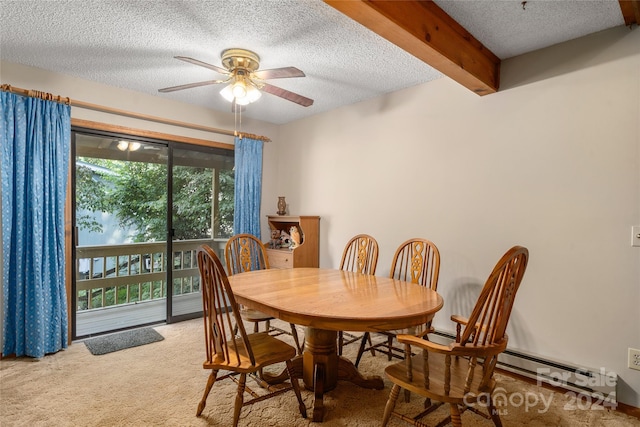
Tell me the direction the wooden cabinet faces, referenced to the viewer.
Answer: facing the viewer and to the left of the viewer

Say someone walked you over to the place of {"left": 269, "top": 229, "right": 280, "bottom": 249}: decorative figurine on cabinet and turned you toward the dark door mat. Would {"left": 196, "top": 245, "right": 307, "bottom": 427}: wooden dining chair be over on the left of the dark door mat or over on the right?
left

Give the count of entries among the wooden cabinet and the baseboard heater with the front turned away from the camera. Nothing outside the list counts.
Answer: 0

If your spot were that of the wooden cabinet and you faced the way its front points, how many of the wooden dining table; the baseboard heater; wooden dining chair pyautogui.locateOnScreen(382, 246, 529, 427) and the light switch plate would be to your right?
0

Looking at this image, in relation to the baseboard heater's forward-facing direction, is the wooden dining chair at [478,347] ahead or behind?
ahead

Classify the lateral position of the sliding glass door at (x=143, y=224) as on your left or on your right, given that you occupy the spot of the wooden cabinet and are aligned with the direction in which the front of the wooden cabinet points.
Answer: on your right

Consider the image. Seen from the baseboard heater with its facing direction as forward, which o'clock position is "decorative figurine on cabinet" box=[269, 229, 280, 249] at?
The decorative figurine on cabinet is roughly at 2 o'clock from the baseboard heater.

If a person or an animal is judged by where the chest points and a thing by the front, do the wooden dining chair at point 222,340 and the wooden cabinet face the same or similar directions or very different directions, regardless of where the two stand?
very different directions

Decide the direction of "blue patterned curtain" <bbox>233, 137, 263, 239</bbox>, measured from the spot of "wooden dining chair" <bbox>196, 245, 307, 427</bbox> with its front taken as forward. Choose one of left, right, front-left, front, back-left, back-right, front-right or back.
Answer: front-left

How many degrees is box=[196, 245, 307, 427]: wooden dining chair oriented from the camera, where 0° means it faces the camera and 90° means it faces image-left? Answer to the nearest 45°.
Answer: approximately 225°

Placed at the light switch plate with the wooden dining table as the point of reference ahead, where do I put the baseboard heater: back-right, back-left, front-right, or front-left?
front-right

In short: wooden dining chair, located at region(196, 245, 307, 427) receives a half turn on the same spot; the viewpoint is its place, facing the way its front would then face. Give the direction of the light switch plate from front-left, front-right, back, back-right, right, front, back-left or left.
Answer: back-left

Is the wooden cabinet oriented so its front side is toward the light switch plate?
no

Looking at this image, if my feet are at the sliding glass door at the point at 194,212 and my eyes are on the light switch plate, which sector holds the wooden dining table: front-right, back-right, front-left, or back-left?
front-right

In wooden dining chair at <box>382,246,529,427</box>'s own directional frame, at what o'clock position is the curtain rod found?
The curtain rod is roughly at 11 o'clock from the wooden dining chair.

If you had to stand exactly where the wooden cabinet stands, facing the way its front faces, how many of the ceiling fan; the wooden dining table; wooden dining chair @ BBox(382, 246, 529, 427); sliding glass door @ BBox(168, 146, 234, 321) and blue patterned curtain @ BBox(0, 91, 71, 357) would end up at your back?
0

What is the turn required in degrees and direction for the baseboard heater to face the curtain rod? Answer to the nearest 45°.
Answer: approximately 45° to its right

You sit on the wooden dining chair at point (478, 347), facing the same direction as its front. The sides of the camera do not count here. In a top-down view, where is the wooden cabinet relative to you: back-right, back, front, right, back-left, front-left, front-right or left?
front
